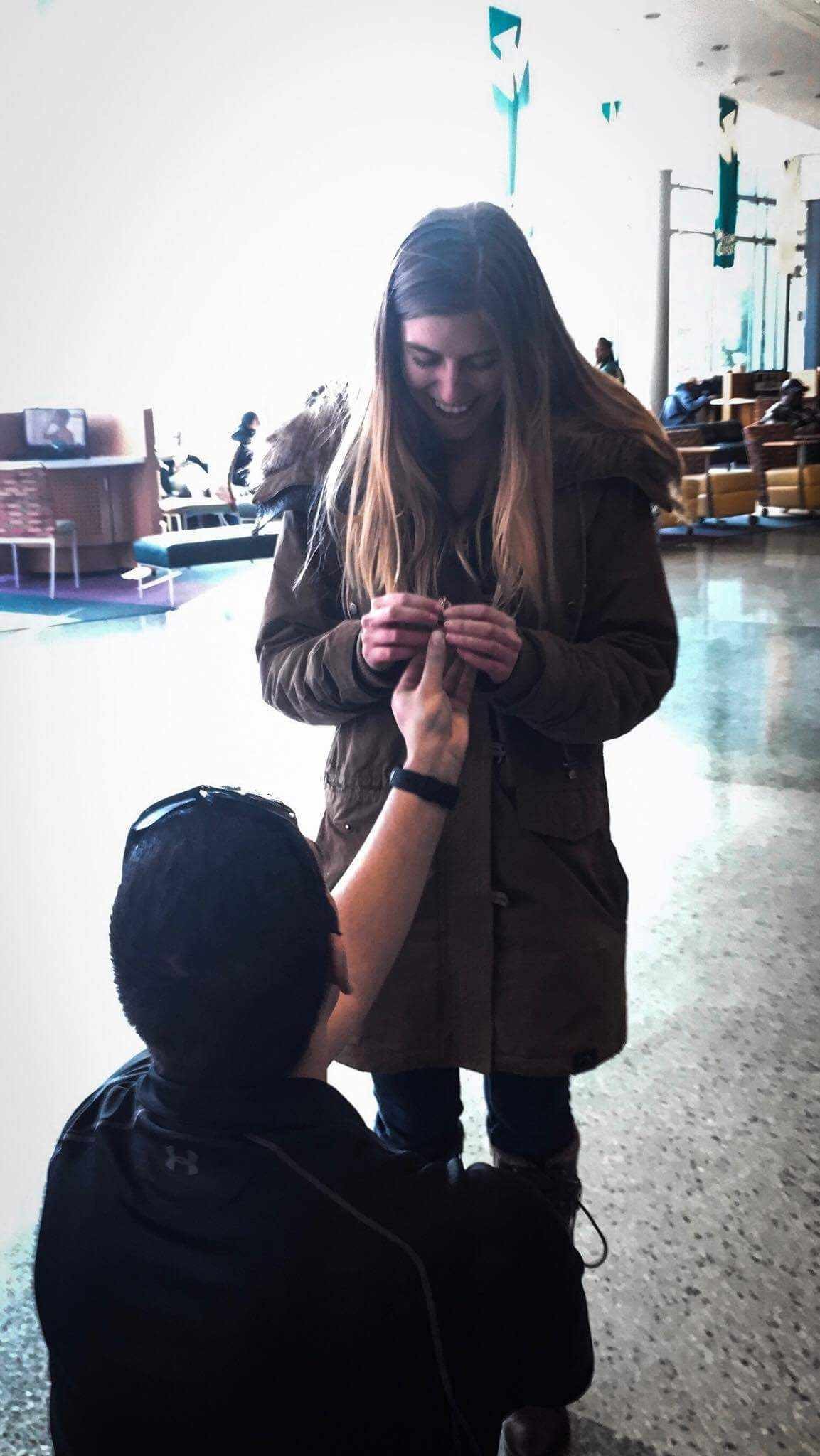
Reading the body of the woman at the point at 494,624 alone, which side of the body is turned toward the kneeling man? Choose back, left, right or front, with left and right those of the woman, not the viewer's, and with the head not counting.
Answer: front

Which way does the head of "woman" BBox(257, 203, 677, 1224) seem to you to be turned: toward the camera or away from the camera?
toward the camera

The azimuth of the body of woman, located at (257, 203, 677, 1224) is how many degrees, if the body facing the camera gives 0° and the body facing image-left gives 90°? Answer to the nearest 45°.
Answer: approximately 0°

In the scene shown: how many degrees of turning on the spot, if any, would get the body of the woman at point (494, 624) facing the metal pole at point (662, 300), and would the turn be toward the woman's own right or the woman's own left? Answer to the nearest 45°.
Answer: approximately 180°

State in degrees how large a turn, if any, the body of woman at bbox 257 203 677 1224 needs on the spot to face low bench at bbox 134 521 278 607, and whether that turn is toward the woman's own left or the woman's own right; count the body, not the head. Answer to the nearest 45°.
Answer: approximately 180°

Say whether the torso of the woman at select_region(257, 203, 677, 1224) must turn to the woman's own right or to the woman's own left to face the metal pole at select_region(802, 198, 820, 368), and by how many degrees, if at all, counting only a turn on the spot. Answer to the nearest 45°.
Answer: approximately 180°

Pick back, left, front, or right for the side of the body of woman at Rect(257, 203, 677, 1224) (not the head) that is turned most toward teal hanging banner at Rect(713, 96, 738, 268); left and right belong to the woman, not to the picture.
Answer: back

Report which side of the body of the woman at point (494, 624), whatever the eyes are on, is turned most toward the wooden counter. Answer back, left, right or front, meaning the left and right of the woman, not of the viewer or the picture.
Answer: back

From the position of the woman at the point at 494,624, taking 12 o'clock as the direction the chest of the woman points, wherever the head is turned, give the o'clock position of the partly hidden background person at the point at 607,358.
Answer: The partly hidden background person is roughly at 6 o'clock from the woman.

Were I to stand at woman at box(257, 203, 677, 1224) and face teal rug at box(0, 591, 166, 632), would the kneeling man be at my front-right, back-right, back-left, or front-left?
back-left

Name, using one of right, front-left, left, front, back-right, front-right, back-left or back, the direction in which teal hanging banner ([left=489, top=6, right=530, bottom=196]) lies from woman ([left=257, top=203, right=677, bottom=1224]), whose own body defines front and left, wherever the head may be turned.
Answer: back
